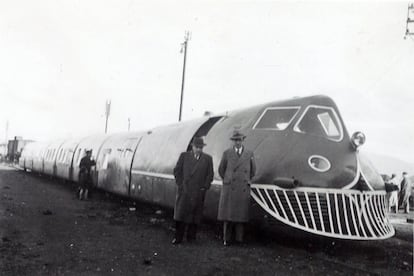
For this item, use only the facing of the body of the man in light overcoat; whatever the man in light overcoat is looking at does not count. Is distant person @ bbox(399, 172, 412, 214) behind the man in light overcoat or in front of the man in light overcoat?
behind

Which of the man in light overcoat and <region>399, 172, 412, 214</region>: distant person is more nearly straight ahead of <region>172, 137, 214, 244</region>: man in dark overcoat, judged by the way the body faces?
the man in light overcoat

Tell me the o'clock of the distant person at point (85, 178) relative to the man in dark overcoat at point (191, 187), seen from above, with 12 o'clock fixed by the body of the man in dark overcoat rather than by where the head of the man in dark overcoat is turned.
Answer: The distant person is roughly at 5 o'clock from the man in dark overcoat.

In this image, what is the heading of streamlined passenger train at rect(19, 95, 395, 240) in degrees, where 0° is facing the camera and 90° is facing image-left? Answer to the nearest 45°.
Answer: approximately 315°

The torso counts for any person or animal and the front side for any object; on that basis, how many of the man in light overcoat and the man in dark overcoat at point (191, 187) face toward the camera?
2

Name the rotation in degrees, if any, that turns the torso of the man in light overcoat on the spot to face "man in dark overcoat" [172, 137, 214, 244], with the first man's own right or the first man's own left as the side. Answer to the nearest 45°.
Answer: approximately 135° to the first man's own right

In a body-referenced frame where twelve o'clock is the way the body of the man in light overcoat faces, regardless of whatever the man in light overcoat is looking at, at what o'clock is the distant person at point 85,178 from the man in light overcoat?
The distant person is roughly at 5 o'clock from the man in light overcoat.

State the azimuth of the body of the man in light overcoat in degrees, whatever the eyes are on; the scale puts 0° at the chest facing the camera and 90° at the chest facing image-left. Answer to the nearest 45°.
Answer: approximately 0°
